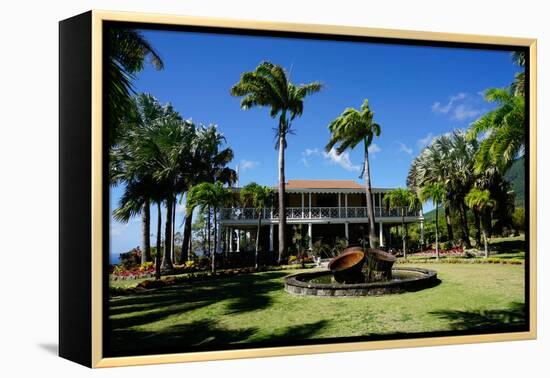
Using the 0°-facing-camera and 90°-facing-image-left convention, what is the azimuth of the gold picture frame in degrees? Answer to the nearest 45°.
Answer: approximately 315°
